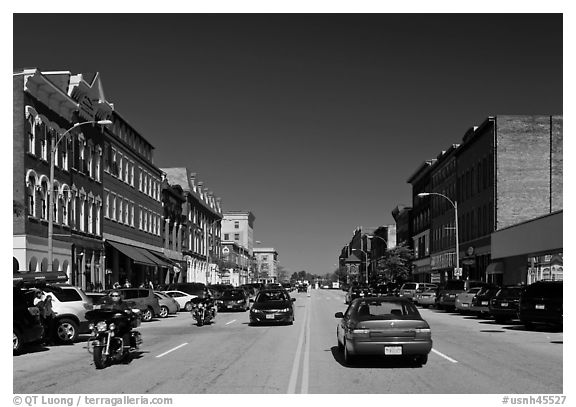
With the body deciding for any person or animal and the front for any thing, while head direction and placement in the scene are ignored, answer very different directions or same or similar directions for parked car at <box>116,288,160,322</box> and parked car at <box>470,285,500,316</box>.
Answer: very different directions

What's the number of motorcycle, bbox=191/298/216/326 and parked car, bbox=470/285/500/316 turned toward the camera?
1

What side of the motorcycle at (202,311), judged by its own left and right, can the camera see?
front

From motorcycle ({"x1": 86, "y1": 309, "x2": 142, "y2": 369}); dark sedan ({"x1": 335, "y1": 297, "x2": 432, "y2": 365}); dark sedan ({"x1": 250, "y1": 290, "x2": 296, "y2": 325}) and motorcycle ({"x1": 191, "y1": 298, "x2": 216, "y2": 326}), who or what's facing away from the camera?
dark sedan ({"x1": 335, "y1": 297, "x2": 432, "y2": 365})

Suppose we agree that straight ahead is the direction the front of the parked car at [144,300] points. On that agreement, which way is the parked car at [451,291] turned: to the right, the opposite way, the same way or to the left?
the opposite way

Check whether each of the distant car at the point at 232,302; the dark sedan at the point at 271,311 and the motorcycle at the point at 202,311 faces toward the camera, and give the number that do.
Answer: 3

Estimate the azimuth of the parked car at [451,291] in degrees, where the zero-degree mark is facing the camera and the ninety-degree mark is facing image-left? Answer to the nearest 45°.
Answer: approximately 225°

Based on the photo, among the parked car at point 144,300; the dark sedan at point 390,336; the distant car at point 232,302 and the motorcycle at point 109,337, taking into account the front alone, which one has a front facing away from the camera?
the dark sedan

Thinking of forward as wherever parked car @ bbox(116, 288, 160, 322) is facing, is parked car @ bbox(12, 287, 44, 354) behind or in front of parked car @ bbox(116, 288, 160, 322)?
in front

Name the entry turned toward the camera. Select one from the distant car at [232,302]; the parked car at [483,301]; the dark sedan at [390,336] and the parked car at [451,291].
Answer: the distant car

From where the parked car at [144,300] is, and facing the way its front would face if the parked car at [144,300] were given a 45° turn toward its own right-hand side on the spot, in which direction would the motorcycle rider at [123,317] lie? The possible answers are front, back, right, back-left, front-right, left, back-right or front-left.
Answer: left

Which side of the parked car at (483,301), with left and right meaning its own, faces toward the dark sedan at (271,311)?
back

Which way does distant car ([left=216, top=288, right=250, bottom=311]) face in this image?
toward the camera
